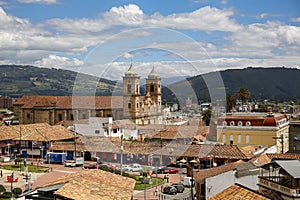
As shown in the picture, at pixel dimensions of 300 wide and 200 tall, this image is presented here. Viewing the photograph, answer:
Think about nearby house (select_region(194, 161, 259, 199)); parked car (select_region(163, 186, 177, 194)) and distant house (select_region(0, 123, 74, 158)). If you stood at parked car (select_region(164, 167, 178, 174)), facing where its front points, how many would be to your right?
2

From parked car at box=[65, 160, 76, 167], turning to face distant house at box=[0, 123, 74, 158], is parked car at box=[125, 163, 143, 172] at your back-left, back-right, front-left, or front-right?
back-right

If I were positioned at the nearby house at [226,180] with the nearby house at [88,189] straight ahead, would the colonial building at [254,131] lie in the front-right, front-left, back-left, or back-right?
back-right

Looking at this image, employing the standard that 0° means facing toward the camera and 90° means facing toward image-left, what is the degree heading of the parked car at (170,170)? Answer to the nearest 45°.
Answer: approximately 270°

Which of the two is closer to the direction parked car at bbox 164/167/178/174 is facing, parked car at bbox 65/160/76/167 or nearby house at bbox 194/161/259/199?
the nearby house
